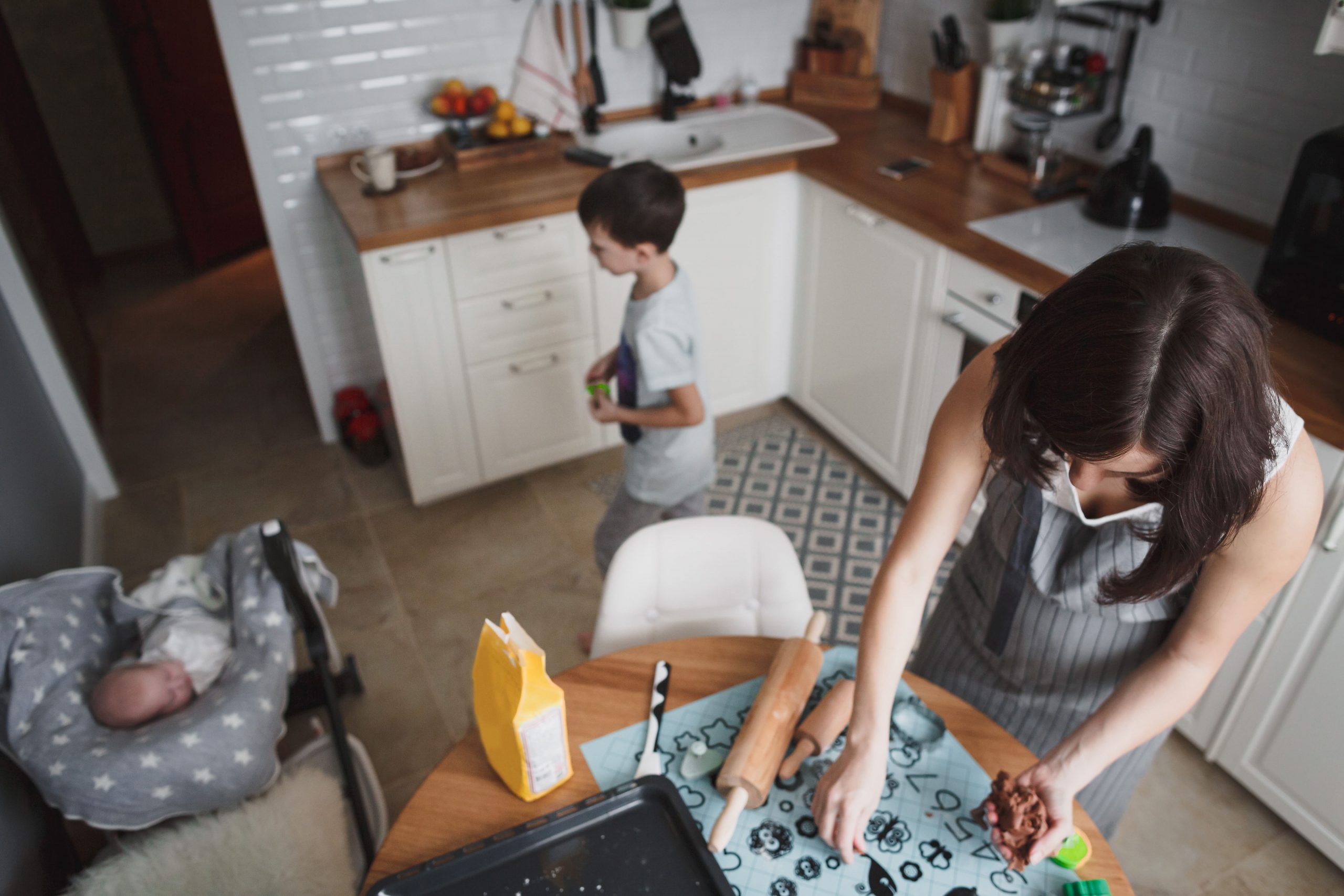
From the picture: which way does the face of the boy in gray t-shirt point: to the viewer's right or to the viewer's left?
to the viewer's left

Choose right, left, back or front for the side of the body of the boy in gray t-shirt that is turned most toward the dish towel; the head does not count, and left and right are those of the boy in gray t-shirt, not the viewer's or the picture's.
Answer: right

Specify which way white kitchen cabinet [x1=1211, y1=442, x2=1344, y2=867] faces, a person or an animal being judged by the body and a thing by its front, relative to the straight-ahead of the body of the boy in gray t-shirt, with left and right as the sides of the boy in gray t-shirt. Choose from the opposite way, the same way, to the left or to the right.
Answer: the same way

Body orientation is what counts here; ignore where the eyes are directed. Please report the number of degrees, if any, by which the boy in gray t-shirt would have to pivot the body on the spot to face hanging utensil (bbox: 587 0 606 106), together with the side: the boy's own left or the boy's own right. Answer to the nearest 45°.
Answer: approximately 90° to the boy's own right

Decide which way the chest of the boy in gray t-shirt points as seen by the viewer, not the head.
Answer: to the viewer's left

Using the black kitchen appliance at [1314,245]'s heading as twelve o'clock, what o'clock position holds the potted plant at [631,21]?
The potted plant is roughly at 2 o'clock from the black kitchen appliance.

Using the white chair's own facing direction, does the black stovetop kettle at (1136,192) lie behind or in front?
behind

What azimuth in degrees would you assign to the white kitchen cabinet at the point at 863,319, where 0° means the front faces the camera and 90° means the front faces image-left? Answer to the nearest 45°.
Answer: approximately 45°

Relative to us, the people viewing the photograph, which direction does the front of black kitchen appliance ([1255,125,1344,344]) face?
facing the viewer and to the left of the viewer

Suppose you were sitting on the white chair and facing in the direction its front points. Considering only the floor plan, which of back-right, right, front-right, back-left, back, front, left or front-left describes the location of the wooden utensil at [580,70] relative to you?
back

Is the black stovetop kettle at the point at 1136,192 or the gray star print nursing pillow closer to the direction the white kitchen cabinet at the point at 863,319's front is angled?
the gray star print nursing pillow

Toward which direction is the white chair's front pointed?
toward the camera

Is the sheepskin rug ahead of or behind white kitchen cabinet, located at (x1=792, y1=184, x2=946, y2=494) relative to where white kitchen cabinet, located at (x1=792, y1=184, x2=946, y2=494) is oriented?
ahead

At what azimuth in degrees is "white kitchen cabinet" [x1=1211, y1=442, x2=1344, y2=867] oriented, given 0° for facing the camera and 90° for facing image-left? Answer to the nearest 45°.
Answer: approximately 45°

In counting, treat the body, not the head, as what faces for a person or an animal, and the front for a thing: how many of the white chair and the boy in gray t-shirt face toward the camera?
1

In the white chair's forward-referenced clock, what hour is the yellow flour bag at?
The yellow flour bag is roughly at 1 o'clock from the white chair.

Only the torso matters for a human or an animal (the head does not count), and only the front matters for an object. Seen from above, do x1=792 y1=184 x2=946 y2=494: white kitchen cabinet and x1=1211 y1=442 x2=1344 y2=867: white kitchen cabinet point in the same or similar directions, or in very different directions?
same or similar directions

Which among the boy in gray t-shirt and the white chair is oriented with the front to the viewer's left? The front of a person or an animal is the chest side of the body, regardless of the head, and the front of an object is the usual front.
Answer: the boy in gray t-shirt

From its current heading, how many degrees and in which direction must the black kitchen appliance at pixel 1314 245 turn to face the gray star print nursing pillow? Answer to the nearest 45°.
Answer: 0° — it already faces it

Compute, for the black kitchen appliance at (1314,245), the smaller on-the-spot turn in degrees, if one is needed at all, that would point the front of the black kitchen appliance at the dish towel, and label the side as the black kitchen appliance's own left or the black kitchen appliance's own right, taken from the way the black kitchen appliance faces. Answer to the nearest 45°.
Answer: approximately 45° to the black kitchen appliance's own right
